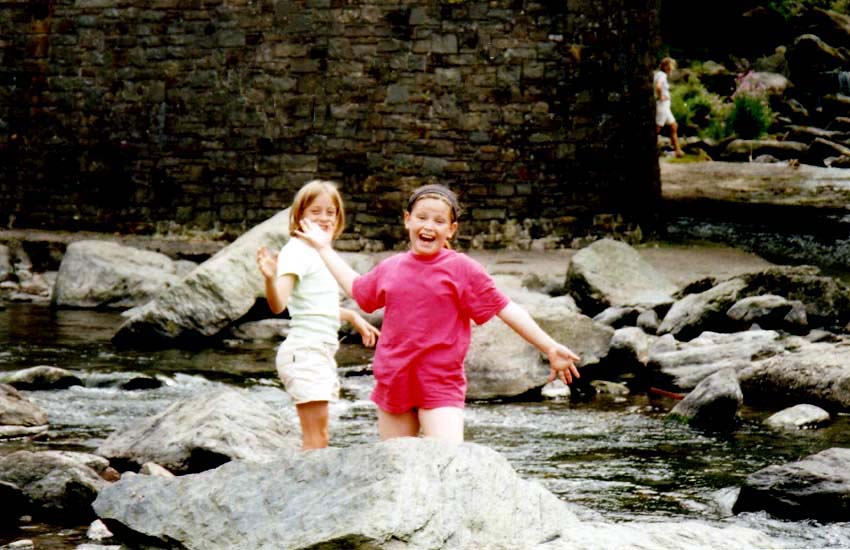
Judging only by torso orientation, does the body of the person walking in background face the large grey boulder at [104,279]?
no

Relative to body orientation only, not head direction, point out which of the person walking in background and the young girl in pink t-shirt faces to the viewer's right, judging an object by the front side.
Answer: the person walking in background

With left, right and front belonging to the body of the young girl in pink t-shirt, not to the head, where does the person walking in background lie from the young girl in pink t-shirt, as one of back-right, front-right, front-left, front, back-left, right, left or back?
back

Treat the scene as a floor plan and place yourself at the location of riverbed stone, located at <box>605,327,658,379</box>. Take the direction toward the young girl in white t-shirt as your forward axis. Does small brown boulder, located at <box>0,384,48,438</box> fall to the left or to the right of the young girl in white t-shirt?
right

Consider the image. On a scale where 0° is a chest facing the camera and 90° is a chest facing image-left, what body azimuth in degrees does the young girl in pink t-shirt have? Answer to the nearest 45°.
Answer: approximately 0°

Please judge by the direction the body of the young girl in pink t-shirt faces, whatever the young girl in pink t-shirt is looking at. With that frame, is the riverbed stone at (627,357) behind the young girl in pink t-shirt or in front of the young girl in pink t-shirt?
behind

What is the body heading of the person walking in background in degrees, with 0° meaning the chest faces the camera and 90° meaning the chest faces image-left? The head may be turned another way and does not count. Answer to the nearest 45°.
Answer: approximately 270°

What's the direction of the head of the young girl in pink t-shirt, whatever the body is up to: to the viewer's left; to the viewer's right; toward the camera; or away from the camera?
toward the camera

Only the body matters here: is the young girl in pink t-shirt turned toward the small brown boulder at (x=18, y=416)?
no

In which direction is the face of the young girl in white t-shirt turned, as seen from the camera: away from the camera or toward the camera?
toward the camera

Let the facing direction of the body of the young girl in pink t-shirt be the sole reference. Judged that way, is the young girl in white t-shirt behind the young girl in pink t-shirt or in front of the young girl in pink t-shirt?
behind

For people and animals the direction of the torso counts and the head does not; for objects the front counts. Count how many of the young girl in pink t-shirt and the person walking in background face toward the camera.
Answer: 1

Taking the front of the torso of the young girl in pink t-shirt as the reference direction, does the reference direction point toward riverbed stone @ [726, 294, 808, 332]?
no
